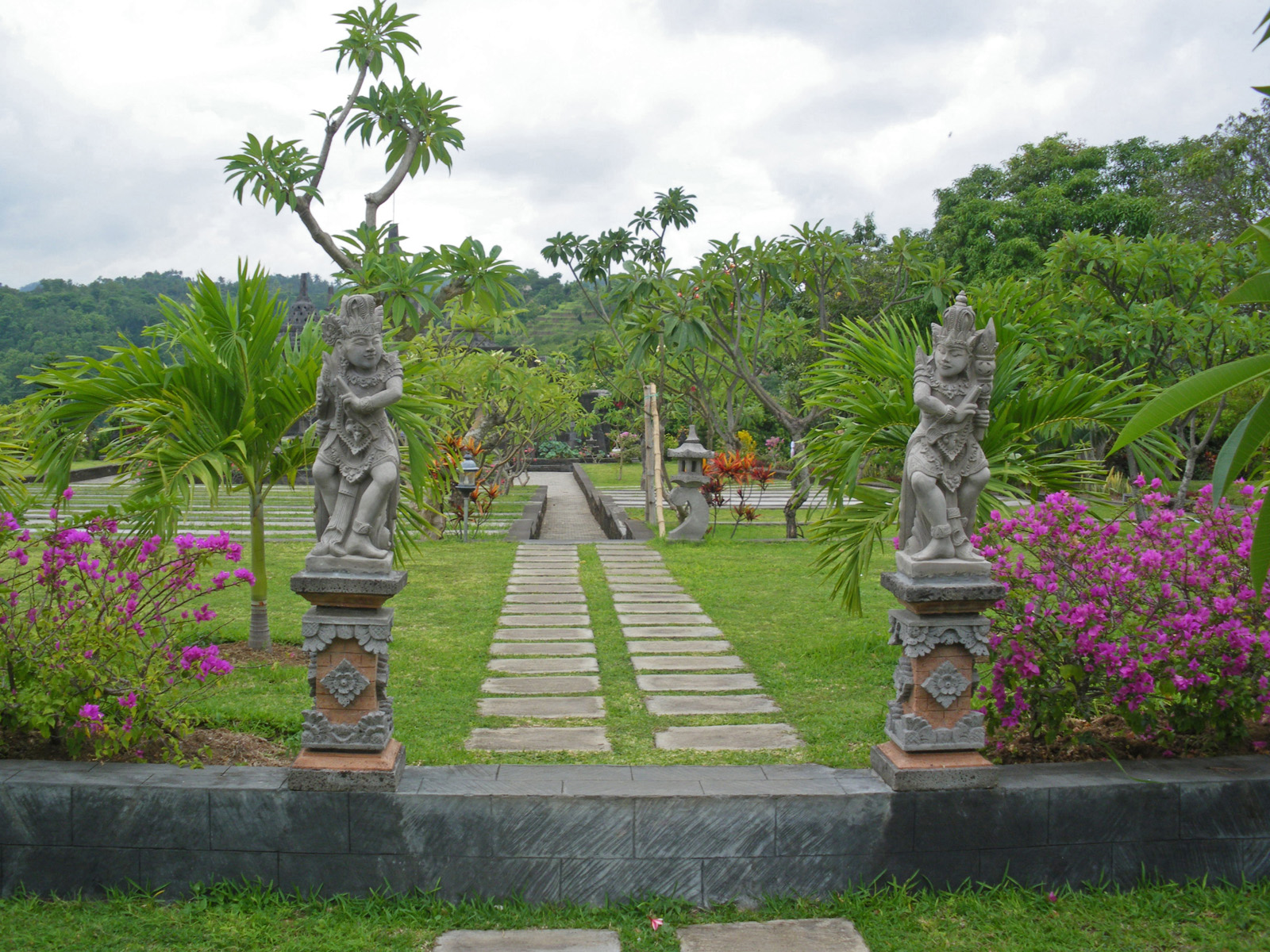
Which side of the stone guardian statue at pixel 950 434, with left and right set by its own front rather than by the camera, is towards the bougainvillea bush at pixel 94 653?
right

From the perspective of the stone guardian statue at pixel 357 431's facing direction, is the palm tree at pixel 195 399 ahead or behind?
behind

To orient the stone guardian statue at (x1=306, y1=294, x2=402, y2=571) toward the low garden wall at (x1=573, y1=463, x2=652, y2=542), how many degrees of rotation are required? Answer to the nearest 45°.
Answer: approximately 180°

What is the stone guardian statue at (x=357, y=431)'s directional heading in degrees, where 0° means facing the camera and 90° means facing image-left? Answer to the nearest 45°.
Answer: approximately 0°

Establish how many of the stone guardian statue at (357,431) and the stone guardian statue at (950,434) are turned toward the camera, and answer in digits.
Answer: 2

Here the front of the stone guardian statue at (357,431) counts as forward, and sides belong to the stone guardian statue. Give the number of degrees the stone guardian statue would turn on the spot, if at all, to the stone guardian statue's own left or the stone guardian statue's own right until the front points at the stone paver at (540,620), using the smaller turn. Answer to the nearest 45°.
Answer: approximately 180°

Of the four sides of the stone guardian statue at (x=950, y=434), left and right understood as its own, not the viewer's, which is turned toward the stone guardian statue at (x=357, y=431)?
right

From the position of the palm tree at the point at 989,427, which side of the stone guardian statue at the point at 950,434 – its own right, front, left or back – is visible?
back
